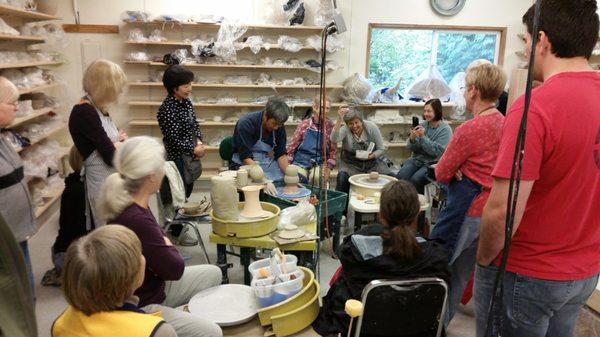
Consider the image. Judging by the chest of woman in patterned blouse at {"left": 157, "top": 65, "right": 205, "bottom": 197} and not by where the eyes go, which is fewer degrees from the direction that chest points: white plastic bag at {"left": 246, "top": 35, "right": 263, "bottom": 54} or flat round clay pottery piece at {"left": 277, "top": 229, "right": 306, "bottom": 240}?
the flat round clay pottery piece

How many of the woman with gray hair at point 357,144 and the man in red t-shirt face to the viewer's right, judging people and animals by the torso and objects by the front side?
0

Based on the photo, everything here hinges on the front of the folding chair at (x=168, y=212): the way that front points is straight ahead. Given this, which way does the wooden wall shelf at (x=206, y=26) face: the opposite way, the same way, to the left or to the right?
to the right

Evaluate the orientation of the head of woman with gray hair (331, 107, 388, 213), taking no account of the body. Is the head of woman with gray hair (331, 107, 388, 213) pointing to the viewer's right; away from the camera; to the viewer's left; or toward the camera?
toward the camera

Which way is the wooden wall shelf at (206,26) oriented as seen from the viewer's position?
toward the camera

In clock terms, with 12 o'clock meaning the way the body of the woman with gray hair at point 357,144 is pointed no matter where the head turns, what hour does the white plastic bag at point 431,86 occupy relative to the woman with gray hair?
The white plastic bag is roughly at 7 o'clock from the woman with gray hair.

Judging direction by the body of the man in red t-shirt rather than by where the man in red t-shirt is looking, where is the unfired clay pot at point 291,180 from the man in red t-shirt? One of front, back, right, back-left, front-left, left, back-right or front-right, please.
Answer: front

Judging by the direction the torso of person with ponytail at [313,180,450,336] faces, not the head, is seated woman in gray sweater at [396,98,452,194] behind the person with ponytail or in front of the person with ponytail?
in front

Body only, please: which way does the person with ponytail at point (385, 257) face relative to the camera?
away from the camera

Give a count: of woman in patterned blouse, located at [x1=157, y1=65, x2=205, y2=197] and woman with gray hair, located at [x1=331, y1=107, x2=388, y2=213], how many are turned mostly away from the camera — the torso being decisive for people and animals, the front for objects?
0

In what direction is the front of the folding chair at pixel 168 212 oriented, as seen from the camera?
facing to the right of the viewer

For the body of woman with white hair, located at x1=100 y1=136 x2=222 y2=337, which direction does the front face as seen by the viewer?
to the viewer's right

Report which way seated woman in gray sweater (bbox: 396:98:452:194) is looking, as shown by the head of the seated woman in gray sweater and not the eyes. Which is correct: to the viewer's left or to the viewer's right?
to the viewer's left

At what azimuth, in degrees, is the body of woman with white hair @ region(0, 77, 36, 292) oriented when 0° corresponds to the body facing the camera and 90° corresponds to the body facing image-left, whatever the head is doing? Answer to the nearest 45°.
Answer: approximately 270°

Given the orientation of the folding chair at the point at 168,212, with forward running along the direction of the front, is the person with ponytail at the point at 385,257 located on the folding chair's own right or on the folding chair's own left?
on the folding chair's own right

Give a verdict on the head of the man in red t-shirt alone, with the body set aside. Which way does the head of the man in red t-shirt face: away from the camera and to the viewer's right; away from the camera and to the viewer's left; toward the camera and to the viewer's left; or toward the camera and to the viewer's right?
away from the camera and to the viewer's left

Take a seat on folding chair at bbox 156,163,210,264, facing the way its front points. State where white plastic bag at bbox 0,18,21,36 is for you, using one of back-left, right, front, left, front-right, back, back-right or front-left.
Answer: back-left

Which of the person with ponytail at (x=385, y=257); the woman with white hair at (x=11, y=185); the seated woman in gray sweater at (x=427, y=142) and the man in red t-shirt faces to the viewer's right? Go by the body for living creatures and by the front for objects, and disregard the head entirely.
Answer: the woman with white hair

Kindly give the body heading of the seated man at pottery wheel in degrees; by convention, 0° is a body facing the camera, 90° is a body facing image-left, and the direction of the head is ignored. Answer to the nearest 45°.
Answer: approximately 315°

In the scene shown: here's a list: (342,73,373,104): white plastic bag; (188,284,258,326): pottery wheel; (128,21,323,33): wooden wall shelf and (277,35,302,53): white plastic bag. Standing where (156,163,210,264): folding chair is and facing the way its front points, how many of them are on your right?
1
